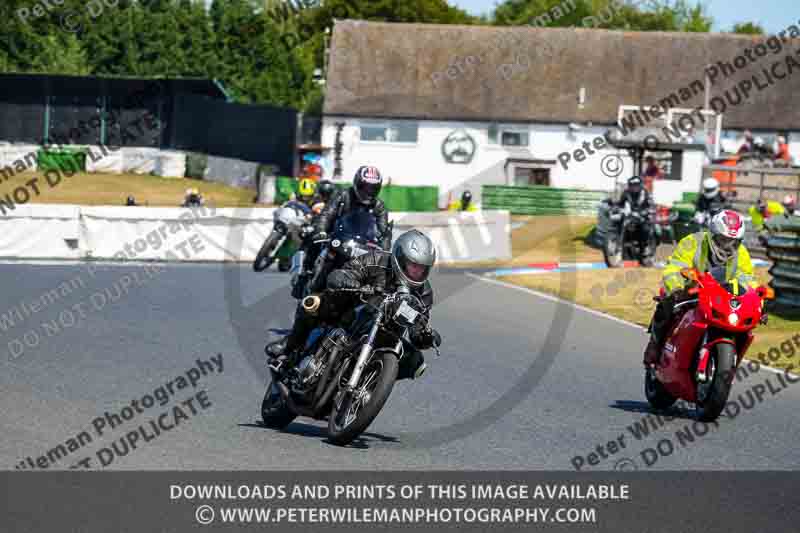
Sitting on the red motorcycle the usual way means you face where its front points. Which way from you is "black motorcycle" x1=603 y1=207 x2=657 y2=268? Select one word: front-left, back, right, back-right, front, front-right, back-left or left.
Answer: back-left

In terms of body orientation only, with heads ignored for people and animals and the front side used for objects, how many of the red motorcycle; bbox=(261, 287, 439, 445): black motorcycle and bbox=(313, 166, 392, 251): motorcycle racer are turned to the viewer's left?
0

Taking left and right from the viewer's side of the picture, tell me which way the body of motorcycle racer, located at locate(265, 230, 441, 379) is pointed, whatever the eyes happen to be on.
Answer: facing the viewer and to the right of the viewer

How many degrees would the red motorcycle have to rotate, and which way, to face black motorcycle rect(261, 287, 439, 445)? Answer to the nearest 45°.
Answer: approximately 90° to its right

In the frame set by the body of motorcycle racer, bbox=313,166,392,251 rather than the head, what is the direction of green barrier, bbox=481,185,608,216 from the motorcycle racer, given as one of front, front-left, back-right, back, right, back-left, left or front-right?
back-left

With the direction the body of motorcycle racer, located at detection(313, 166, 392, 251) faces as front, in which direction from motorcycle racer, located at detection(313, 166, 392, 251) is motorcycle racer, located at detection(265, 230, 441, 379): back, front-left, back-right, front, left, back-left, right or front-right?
front-right

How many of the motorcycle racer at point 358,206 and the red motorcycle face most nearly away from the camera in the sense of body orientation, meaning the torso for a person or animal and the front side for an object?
0

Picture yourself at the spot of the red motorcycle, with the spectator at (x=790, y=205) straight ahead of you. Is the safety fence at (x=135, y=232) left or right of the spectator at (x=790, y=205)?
left

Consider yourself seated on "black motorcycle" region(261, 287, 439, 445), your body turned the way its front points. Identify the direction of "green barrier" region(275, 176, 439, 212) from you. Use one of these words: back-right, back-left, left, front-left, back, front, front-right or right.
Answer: back-left

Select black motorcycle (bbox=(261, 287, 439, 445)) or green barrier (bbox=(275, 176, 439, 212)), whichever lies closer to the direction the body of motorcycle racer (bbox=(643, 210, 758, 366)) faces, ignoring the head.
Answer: the black motorcycle

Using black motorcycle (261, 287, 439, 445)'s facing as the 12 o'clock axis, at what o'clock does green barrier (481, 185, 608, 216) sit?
The green barrier is roughly at 8 o'clock from the black motorcycle.
